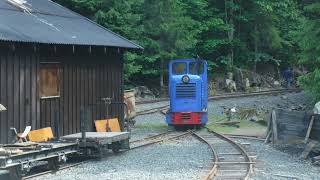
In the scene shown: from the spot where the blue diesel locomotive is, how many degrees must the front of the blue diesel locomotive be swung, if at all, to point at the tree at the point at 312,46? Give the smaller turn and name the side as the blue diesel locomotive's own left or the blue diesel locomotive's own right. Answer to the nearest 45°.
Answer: approximately 90° to the blue diesel locomotive's own left

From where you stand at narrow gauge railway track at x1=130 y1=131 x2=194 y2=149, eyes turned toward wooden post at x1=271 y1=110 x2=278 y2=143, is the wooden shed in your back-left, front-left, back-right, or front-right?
back-left

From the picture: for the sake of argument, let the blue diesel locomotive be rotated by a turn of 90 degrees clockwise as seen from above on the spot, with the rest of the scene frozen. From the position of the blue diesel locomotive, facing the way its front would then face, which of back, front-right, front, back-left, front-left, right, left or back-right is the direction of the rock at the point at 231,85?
right

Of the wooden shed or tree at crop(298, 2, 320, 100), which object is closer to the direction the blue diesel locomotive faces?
the wooden shed

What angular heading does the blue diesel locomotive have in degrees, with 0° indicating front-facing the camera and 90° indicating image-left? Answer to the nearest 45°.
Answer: approximately 0°

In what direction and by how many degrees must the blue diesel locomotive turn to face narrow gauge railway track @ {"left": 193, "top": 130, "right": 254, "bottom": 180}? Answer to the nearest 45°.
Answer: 0° — it already faces it
